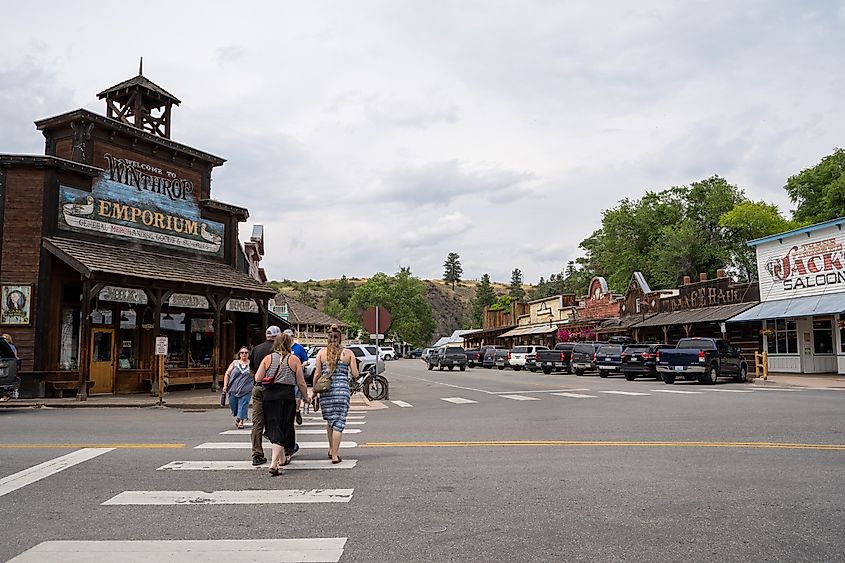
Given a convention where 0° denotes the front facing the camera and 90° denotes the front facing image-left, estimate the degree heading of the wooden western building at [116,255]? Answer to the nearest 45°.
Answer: approximately 315°

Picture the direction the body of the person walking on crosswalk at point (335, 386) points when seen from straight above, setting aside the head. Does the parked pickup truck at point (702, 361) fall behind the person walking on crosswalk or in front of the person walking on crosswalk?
in front

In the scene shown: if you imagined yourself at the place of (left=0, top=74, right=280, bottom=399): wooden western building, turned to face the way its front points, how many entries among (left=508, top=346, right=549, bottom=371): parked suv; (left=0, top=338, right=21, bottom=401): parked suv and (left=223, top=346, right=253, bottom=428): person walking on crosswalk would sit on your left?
1

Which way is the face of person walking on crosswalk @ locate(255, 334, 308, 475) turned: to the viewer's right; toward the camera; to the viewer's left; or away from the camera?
away from the camera

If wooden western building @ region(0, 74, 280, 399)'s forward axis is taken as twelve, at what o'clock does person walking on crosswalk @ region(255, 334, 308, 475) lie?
The person walking on crosswalk is roughly at 1 o'clock from the wooden western building.

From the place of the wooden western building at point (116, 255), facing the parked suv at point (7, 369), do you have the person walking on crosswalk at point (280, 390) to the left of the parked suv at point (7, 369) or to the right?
left

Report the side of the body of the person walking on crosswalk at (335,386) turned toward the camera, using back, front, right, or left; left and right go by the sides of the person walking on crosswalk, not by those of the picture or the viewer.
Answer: back

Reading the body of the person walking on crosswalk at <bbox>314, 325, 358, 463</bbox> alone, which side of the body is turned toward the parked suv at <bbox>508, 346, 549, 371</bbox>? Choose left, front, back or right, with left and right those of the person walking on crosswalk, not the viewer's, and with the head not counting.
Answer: front

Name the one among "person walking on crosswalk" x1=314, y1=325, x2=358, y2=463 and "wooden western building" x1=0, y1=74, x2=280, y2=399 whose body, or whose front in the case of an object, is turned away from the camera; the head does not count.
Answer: the person walking on crosswalk

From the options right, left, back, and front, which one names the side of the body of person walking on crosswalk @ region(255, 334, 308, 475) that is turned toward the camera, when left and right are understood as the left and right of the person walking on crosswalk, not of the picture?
back
